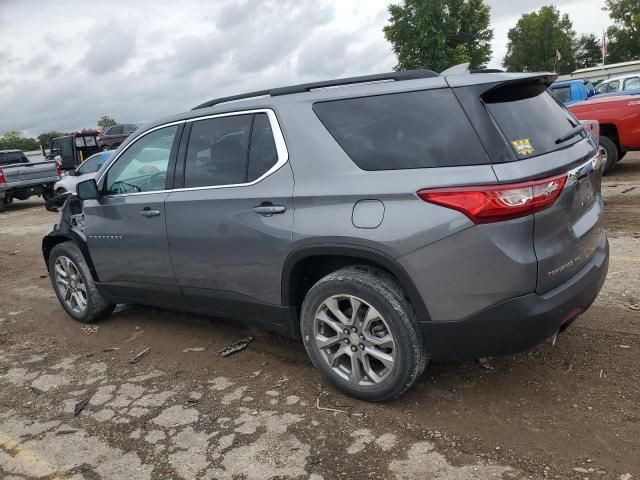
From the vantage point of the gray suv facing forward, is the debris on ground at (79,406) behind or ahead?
ahead

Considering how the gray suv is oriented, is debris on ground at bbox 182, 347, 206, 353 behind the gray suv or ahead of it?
ahead

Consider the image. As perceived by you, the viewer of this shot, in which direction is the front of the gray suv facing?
facing away from the viewer and to the left of the viewer

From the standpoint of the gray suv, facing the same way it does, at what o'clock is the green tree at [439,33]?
The green tree is roughly at 2 o'clock from the gray suv.

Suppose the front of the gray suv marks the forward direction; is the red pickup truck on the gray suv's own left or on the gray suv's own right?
on the gray suv's own right

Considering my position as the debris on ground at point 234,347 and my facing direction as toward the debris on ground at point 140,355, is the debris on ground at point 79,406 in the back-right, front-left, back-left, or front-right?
front-left
